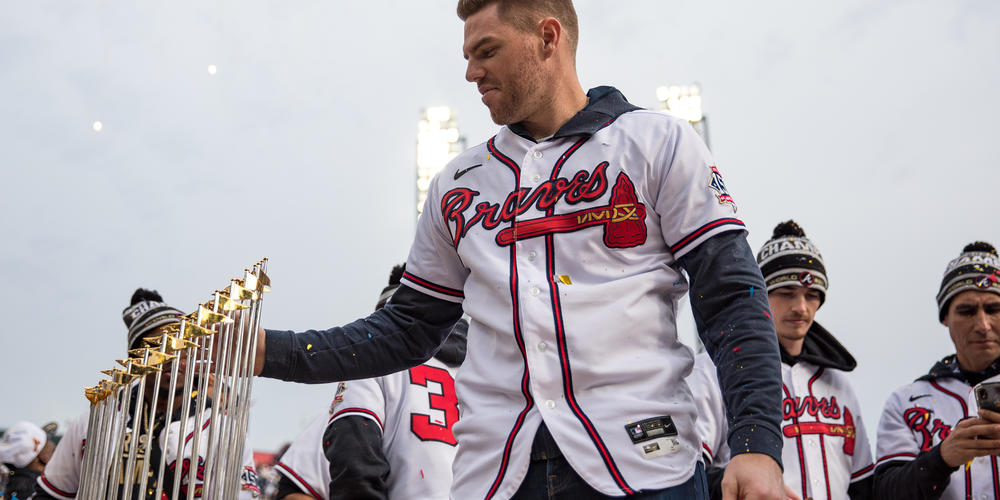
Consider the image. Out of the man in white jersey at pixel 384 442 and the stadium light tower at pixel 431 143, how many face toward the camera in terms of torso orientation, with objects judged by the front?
1

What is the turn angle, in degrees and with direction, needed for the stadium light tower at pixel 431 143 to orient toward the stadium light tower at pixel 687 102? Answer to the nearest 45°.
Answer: approximately 90° to its left

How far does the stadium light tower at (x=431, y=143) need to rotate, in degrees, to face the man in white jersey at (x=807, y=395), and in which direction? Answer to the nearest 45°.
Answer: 0° — it already faces them

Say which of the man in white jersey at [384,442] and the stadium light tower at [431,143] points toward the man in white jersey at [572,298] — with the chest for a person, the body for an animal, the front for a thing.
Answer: the stadium light tower

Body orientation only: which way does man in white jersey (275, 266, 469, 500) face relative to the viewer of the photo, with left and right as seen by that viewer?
facing away from the viewer and to the left of the viewer

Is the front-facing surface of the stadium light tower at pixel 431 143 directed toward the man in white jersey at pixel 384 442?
yes

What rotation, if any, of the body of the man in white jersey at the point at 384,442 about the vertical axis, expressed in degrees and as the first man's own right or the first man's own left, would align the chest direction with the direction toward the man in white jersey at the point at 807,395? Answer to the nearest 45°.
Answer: approximately 135° to the first man's own right

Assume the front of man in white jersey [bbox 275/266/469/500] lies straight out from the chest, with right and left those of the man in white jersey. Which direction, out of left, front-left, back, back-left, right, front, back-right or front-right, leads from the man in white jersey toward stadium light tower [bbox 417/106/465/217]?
front-right
